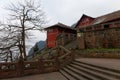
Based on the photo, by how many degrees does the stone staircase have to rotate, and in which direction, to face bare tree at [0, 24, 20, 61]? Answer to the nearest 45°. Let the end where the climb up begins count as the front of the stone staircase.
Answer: approximately 90° to its right

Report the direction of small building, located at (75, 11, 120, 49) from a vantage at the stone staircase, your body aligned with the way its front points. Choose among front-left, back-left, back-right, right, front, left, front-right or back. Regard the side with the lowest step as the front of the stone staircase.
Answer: back-right

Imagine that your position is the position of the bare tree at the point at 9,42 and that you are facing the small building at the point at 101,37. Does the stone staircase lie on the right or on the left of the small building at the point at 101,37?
right

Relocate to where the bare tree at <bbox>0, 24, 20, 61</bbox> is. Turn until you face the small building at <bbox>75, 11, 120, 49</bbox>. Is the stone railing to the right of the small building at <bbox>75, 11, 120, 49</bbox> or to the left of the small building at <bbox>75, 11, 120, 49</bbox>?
right

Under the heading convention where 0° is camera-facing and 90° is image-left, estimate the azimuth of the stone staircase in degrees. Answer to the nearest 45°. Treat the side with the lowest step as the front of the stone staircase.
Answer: approximately 45°

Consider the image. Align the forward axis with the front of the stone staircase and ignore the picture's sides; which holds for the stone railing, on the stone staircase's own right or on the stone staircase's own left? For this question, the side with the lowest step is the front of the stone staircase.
on the stone staircase's own right

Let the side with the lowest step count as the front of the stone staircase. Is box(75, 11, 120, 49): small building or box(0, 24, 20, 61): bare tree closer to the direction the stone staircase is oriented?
the bare tree
